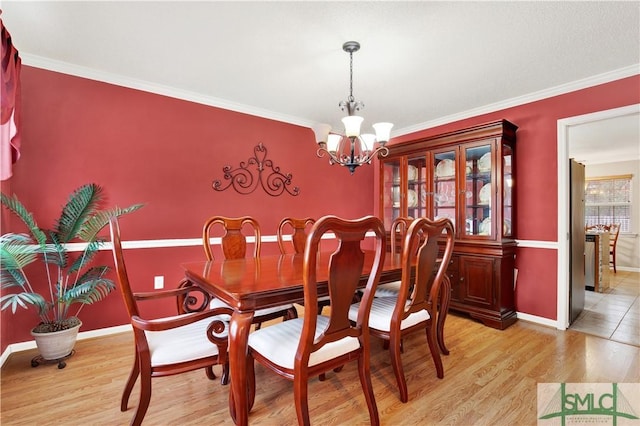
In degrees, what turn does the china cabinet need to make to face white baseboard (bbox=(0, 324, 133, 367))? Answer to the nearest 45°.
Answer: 0° — it already faces it

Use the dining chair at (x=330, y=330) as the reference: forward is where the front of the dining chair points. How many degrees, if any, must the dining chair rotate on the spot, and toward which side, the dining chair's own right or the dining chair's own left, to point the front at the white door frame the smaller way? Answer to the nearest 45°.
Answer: approximately 90° to the dining chair's own right

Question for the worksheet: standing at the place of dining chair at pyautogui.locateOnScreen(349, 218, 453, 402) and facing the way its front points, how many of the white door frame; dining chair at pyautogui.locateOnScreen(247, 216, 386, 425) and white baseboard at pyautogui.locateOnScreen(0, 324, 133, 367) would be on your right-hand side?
1

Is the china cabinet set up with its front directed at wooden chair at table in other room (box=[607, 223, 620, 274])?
no

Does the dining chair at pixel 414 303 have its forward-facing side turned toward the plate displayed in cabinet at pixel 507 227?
no

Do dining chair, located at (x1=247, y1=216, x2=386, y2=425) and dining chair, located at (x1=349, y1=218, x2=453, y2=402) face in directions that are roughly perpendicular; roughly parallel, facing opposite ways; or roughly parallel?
roughly parallel

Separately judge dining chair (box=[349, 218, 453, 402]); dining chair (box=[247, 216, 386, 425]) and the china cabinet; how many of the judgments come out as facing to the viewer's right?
0

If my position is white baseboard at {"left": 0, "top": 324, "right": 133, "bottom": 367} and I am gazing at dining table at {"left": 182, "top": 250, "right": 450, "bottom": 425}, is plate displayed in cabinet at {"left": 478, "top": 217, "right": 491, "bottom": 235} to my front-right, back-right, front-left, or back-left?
front-left

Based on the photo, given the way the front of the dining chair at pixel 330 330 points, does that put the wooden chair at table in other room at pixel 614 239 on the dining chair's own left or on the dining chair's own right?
on the dining chair's own right

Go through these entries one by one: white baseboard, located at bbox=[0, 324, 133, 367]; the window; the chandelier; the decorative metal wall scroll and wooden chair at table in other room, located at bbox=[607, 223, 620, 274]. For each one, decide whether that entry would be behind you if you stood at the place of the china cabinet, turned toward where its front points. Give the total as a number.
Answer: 2

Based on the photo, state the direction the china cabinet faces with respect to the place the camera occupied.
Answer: facing the viewer and to the left of the viewer

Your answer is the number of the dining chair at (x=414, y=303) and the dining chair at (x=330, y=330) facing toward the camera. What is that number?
0

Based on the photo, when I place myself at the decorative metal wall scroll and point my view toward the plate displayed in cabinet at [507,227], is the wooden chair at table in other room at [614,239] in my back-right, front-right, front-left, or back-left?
front-left

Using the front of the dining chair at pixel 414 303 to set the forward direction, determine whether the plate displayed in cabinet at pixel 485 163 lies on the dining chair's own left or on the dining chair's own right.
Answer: on the dining chair's own right
